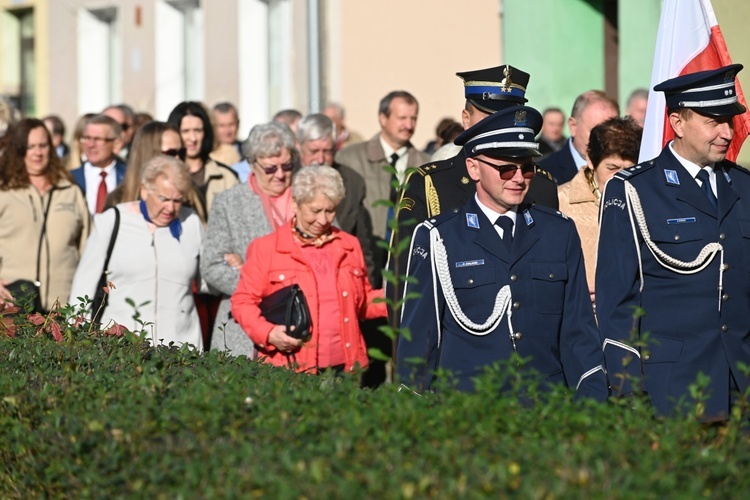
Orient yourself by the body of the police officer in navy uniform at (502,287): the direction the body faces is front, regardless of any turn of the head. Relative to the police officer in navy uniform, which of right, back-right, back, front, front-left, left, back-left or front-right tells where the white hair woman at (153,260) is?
back

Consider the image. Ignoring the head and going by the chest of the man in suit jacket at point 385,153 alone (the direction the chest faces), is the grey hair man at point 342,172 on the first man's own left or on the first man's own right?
on the first man's own right

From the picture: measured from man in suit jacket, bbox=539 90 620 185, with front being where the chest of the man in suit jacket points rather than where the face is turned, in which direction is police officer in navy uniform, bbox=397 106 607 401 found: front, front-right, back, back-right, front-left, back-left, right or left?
front-right

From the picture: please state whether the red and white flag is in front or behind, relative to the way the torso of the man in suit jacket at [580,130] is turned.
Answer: in front

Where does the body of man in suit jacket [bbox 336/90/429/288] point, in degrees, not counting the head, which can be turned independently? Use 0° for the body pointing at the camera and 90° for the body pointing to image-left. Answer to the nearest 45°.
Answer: approximately 315°

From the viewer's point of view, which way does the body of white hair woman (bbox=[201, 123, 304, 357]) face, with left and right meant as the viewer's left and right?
facing the viewer and to the right of the viewer

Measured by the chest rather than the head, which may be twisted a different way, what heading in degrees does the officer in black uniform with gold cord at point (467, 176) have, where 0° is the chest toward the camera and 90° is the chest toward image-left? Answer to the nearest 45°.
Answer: approximately 315°

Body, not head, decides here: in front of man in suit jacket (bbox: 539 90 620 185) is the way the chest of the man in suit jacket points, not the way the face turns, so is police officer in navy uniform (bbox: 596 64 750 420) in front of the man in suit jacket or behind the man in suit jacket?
in front

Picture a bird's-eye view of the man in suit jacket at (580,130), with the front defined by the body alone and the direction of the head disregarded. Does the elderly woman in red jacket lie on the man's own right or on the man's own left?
on the man's own right
